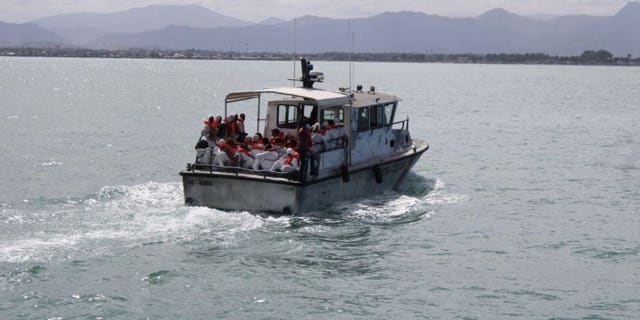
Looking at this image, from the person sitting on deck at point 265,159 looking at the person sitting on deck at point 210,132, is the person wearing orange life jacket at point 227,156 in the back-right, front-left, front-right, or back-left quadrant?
front-left

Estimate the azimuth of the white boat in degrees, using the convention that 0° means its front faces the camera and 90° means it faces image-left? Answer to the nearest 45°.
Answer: approximately 225°

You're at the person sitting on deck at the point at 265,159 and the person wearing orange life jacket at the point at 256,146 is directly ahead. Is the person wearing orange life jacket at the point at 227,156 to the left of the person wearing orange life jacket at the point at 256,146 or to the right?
left

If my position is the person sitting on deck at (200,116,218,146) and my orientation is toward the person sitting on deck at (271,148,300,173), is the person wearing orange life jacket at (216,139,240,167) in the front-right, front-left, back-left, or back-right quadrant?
front-right
